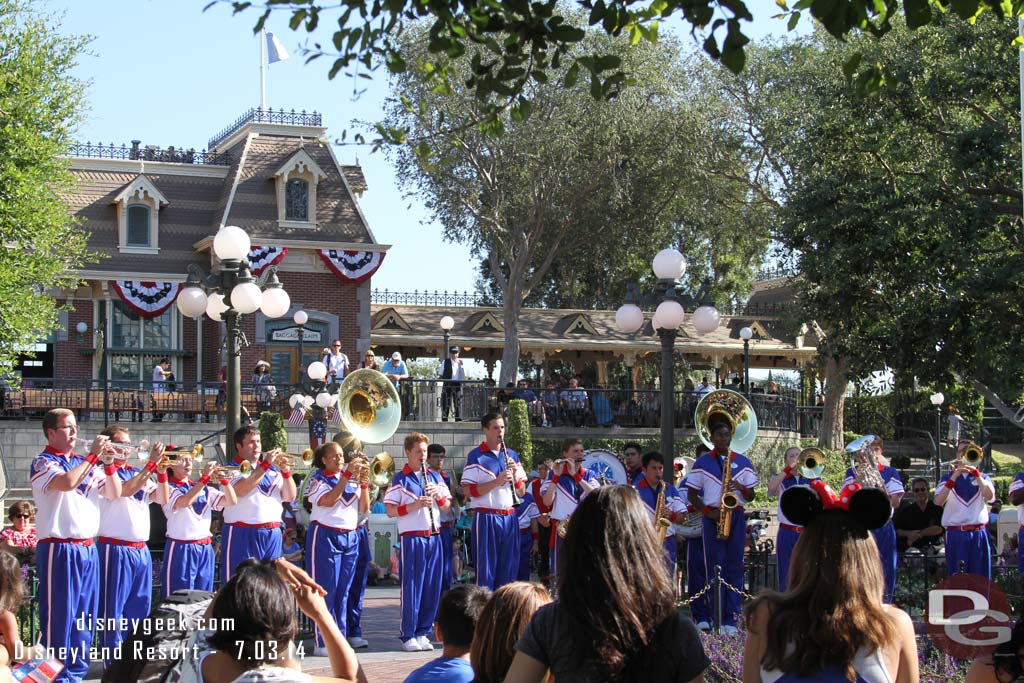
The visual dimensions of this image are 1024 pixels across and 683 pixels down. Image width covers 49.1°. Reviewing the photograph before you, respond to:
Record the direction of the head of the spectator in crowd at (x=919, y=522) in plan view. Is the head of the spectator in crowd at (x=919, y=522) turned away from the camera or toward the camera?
toward the camera

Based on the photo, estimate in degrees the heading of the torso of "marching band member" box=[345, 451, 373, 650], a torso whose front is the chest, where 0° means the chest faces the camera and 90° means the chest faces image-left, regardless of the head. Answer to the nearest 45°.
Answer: approximately 315°

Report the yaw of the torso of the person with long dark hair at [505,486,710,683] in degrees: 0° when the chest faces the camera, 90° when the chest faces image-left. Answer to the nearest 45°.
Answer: approximately 180°

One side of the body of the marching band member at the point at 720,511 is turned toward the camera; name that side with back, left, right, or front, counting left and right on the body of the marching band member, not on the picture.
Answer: front

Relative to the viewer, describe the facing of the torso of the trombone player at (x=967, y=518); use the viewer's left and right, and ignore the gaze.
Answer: facing the viewer

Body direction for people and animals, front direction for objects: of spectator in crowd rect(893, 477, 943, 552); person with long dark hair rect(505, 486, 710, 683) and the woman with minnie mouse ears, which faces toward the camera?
the spectator in crowd

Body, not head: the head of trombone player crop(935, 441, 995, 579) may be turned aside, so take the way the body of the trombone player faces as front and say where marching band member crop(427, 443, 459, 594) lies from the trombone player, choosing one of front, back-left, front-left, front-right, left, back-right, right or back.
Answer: front-right

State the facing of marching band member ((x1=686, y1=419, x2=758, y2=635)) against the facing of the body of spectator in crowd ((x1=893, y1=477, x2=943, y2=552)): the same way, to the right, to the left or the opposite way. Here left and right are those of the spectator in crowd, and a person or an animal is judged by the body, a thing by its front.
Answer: the same way

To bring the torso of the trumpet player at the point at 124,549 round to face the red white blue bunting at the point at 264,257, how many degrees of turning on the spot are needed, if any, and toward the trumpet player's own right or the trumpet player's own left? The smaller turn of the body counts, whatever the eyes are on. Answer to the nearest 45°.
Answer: approximately 135° to the trumpet player's own left

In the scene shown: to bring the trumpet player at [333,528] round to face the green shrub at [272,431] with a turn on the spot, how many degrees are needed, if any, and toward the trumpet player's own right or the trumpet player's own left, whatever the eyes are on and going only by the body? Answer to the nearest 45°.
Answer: approximately 135° to the trumpet player's own left

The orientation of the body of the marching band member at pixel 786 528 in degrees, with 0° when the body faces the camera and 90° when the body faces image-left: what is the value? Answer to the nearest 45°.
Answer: approximately 315°

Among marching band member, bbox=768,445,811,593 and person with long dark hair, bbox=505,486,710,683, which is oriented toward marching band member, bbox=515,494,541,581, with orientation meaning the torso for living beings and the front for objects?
the person with long dark hair

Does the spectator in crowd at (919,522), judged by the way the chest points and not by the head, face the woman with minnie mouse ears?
yes

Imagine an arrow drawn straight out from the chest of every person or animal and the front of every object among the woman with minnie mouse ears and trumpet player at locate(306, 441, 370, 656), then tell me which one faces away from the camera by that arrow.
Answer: the woman with minnie mouse ears

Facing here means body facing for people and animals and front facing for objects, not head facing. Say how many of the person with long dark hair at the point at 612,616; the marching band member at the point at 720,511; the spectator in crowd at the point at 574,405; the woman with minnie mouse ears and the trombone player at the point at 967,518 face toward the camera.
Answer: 3

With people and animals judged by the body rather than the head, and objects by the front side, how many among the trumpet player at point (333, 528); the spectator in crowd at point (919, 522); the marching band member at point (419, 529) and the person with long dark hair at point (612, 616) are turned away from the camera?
1

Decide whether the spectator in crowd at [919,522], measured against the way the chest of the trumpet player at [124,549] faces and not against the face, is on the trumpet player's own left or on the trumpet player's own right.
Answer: on the trumpet player's own left

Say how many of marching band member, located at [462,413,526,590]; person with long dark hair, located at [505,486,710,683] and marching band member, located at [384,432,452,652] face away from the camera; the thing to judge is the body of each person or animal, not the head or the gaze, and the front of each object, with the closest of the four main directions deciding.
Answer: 1

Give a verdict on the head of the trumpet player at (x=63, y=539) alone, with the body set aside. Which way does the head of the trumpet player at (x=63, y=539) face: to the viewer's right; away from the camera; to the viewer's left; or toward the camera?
to the viewer's right

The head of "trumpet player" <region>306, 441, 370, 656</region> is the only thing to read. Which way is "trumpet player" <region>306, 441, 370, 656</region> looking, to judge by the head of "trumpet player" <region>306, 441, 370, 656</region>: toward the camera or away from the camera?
toward the camera
